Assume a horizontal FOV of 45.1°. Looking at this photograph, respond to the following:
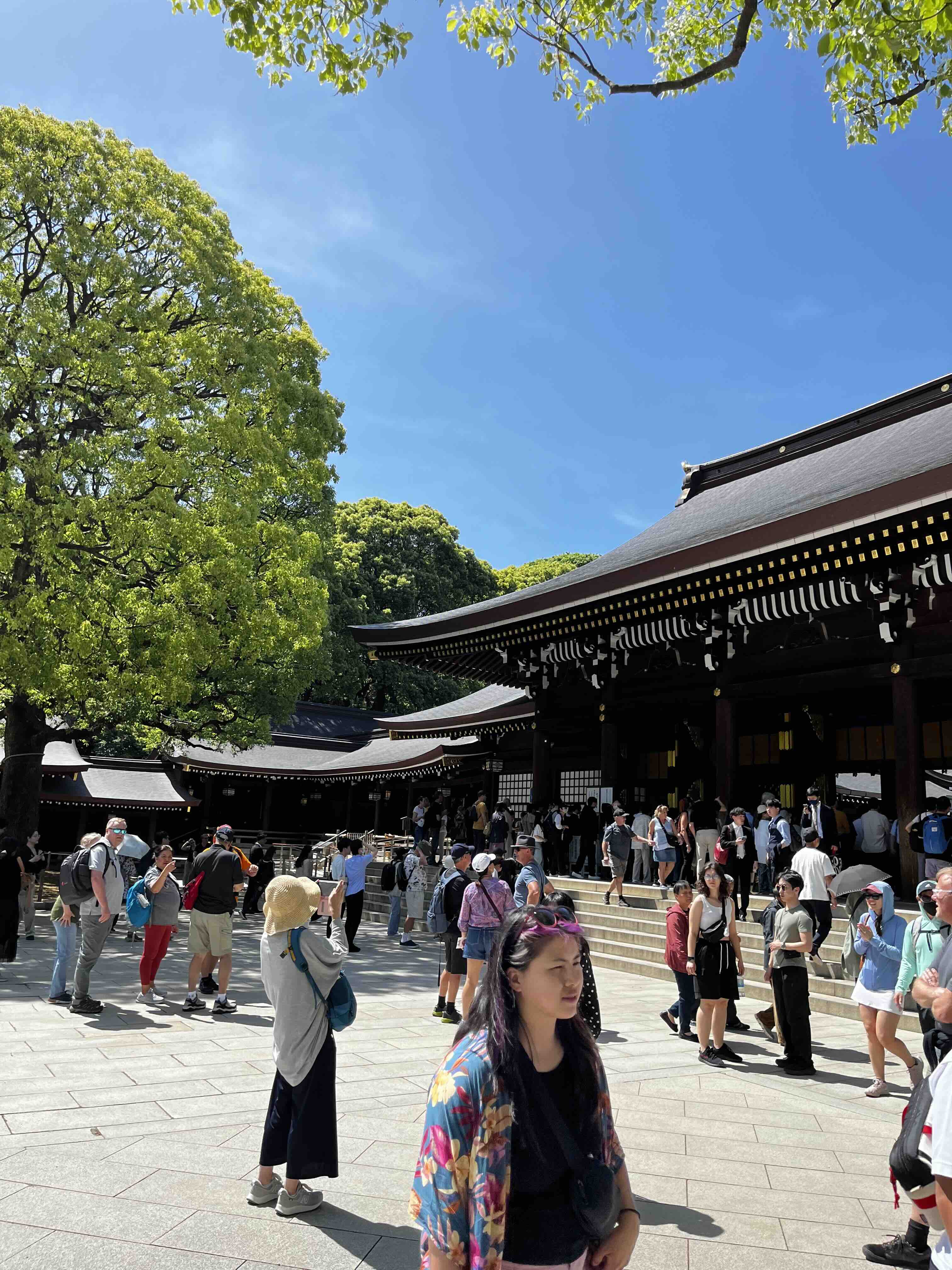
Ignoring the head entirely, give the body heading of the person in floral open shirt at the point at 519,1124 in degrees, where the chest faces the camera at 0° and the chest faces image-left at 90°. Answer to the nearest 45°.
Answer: approximately 315°

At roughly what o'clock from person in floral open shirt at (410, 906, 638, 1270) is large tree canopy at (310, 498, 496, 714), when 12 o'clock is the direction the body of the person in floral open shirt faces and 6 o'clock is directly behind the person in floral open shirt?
The large tree canopy is roughly at 7 o'clock from the person in floral open shirt.

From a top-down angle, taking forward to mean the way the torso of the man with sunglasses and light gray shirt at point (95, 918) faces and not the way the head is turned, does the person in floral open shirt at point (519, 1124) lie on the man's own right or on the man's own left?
on the man's own right

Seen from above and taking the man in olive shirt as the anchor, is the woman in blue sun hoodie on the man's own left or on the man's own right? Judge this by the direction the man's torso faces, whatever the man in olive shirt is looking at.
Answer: on the man's own left

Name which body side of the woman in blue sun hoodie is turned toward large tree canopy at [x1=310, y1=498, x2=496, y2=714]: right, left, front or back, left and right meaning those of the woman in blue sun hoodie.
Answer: right

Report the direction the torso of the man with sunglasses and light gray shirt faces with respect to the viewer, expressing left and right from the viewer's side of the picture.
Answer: facing to the right of the viewer

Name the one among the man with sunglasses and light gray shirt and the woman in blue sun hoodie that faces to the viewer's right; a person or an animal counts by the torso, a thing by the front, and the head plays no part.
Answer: the man with sunglasses and light gray shirt

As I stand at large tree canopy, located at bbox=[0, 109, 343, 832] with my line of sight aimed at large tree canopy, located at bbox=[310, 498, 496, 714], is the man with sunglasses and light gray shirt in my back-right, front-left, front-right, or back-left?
back-right

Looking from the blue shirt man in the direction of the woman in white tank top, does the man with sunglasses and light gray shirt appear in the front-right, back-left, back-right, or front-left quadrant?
back-right

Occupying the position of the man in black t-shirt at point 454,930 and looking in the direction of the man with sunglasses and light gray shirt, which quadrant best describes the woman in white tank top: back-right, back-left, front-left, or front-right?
back-left
